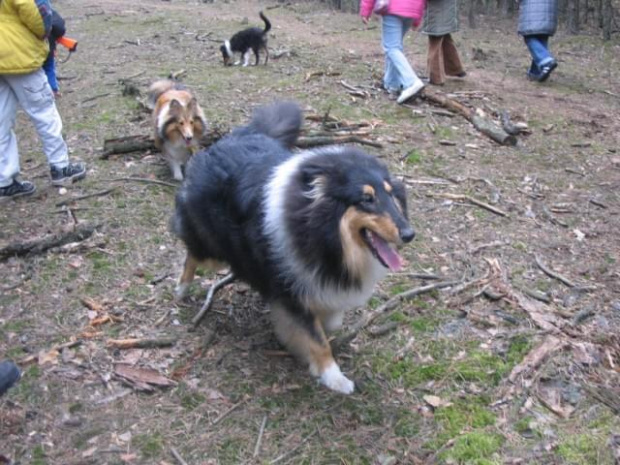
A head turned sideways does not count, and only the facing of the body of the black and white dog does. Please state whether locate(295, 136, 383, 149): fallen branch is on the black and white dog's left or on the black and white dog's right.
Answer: on the black and white dog's left

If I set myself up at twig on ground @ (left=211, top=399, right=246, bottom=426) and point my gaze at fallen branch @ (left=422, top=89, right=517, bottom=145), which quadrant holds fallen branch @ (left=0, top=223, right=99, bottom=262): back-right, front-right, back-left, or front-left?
front-left

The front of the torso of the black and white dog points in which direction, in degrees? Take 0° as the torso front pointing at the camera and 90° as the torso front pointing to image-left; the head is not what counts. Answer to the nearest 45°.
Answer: approximately 90°

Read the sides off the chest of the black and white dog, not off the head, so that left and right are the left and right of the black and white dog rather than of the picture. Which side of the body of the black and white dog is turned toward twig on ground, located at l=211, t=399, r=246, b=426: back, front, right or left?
left

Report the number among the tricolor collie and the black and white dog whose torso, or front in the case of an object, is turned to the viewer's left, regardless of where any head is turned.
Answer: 1

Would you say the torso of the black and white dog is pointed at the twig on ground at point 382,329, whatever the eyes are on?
no

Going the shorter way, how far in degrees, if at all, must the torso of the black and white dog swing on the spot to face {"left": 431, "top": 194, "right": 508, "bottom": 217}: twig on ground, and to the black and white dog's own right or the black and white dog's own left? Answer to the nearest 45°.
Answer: approximately 90° to the black and white dog's own left

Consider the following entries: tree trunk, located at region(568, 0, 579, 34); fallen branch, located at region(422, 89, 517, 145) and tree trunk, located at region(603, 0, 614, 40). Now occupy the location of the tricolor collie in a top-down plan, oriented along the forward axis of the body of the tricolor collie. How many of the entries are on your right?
0

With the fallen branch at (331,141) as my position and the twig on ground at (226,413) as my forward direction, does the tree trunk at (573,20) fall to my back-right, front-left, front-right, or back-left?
back-left

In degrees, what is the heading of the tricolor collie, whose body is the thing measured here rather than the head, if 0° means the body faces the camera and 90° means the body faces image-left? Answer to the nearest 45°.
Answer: approximately 315°

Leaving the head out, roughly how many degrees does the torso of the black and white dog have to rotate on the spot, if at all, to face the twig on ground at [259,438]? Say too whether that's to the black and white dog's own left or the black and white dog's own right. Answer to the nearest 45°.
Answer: approximately 90° to the black and white dog's own left

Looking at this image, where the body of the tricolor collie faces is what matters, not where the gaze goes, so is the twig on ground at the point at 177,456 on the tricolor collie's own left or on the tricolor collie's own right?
on the tricolor collie's own right

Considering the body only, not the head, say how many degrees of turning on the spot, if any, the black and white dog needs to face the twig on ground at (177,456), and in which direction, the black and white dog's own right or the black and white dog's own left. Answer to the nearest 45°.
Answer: approximately 90° to the black and white dog's own left

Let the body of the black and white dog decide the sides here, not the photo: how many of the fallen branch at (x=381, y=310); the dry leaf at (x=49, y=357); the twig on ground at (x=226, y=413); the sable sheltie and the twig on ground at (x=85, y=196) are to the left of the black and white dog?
5

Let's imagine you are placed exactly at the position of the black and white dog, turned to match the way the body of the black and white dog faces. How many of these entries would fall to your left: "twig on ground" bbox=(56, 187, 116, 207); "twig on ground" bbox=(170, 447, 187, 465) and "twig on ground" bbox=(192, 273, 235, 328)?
3

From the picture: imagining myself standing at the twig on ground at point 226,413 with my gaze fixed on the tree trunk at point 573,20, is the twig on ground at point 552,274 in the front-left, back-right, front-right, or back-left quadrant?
front-right

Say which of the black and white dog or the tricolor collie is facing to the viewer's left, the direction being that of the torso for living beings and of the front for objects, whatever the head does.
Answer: the black and white dog

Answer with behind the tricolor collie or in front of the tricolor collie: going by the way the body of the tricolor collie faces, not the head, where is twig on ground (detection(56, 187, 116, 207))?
behind
